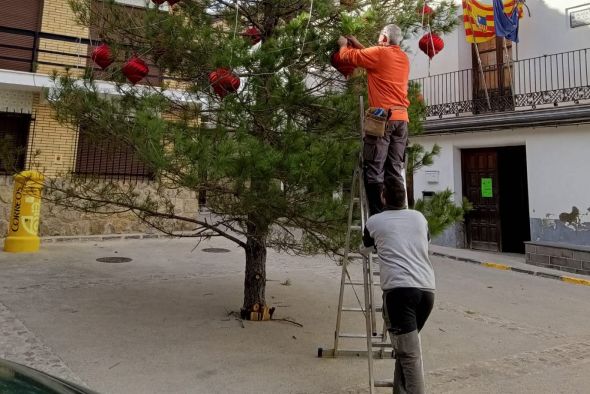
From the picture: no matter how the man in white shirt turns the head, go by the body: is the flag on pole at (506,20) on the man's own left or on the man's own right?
on the man's own right

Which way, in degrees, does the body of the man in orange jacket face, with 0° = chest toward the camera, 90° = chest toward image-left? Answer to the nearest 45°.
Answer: approximately 135°

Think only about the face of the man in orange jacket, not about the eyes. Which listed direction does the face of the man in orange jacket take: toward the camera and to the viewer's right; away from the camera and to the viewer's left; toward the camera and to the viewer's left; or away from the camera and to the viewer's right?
away from the camera and to the viewer's left

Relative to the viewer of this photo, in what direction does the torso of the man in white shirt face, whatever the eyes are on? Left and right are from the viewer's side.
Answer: facing away from the viewer and to the left of the viewer

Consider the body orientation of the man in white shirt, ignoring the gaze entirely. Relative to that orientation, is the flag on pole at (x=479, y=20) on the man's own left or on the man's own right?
on the man's own right
